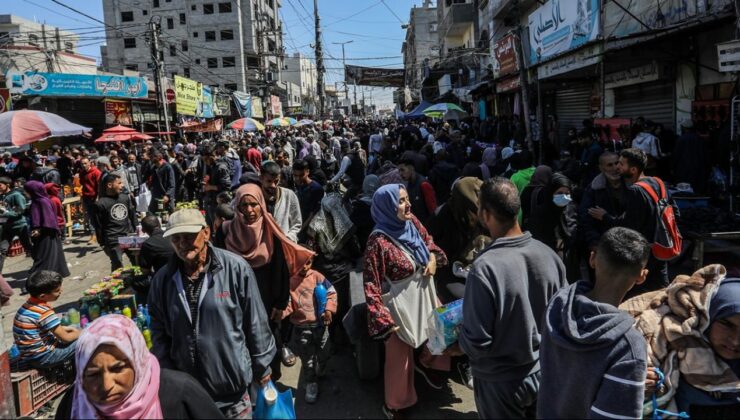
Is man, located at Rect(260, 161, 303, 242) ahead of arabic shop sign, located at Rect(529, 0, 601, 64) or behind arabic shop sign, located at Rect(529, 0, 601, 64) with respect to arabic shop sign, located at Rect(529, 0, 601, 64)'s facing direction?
ahead

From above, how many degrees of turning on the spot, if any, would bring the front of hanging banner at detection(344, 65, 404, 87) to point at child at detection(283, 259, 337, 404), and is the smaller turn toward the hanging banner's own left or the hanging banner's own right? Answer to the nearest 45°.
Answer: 0° — it already faces them

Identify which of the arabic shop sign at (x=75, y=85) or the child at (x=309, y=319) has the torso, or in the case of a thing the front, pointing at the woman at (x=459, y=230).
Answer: the arabic shop sign

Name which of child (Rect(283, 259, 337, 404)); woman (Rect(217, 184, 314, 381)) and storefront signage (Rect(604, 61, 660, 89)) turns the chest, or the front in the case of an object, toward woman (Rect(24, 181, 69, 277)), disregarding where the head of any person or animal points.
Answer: the storefront signage

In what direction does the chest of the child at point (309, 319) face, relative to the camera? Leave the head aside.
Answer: toward the camera

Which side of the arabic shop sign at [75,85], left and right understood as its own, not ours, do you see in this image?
front

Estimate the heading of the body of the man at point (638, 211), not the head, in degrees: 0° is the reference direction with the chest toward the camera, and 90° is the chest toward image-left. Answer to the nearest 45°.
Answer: approximately 90°

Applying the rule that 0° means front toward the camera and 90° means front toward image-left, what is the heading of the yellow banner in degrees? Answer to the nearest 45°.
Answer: approximately 315°

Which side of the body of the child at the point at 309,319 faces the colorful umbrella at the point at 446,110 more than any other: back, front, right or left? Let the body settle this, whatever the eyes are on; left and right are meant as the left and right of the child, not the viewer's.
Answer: back

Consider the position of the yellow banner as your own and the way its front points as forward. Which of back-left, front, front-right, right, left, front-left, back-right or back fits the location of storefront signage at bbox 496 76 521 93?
front

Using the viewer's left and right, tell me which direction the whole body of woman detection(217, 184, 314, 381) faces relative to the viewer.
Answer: facing the viewer

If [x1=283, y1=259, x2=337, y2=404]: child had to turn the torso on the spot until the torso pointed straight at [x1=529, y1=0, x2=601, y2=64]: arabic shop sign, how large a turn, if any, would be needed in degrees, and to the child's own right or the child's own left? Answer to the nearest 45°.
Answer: approximately 135° to the child's own left

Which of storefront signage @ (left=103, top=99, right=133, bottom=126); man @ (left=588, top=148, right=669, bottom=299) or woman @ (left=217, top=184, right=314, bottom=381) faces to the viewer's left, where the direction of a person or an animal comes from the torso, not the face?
the man

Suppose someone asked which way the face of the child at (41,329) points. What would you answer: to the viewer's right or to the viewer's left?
to the viewer's right

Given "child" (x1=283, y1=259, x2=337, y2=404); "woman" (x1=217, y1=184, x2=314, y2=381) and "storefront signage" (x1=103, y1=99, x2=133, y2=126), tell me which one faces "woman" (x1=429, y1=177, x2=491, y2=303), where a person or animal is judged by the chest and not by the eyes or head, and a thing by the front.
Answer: the storefront signage

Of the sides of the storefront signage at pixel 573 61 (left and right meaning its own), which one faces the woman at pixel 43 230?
front
